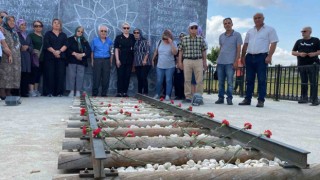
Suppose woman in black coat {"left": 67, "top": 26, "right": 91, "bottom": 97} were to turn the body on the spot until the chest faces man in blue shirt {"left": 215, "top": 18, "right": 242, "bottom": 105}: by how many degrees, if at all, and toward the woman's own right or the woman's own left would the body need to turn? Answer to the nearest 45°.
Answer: approximately 45° to the woman's own left

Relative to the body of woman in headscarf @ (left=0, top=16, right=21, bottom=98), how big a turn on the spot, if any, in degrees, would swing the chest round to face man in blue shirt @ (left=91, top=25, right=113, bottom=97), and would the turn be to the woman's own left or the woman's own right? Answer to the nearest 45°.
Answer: approximately 90° to the woman's own left

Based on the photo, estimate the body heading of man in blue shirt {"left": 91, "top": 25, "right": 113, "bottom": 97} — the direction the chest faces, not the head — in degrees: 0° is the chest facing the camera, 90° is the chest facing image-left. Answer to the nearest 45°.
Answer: approximately 0°

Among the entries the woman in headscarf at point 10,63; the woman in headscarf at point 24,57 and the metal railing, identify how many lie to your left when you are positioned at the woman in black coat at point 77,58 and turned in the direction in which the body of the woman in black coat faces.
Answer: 1

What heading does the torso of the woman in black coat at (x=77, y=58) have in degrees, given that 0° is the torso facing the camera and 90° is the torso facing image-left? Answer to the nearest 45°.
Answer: approximately 0°

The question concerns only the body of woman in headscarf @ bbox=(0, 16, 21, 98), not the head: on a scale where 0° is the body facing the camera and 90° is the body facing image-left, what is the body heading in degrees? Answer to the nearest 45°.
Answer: approximately 315°

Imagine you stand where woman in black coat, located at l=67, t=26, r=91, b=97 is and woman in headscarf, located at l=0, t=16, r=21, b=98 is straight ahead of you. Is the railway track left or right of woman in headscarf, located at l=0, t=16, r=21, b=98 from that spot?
left

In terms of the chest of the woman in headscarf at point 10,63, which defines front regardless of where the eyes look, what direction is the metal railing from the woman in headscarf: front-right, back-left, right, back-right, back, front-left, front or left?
front-left

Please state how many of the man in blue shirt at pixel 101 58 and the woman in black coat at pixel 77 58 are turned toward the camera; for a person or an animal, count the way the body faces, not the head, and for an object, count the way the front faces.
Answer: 2
